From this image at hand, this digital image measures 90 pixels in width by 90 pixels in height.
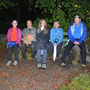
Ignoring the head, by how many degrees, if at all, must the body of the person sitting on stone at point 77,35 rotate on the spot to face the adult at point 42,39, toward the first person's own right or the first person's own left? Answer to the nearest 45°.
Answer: approximately 90° to the first person's own right

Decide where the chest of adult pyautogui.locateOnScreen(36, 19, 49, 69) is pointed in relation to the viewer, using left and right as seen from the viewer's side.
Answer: facing the viewer

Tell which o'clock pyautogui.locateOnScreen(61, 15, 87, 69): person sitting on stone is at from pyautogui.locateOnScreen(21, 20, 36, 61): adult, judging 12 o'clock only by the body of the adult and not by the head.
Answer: The person sitting on stone is roughly at 10 o'clock from the adult.

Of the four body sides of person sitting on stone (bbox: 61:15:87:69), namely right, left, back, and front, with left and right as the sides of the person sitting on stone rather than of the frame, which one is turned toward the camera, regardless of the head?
front

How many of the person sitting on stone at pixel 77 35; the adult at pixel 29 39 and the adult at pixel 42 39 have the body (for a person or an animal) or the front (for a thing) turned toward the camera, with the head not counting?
3

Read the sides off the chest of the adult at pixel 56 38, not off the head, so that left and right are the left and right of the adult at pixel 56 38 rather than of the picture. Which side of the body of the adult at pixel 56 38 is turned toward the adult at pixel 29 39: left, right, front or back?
right

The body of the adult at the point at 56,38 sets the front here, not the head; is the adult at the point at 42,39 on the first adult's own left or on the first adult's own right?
on the first adult's own right

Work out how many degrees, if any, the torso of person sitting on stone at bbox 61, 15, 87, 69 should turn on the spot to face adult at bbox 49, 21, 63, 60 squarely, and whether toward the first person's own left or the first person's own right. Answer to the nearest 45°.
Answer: approximately 135° to the first person's own right

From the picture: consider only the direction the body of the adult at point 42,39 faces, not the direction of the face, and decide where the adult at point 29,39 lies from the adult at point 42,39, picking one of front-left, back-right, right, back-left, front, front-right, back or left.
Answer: back-right

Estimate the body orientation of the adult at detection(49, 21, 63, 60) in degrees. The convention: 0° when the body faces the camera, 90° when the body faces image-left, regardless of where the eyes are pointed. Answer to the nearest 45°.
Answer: approximately 0°

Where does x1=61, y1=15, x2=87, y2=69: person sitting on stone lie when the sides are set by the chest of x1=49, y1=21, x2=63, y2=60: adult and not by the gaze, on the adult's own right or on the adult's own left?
on the adult's own left

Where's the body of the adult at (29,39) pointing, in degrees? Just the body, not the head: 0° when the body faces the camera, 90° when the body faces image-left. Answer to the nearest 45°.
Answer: approximately 0°
